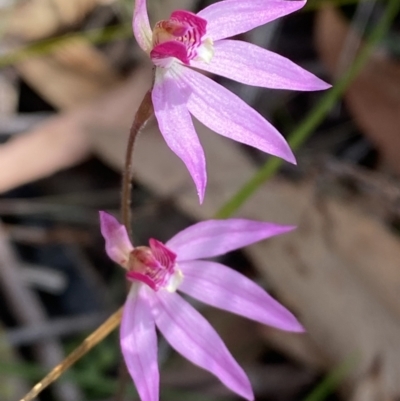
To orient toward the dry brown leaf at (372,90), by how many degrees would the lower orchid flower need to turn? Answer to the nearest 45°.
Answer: approximately 90° to its left

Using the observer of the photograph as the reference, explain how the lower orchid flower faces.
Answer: facing the viewer and to the right of the viewer
